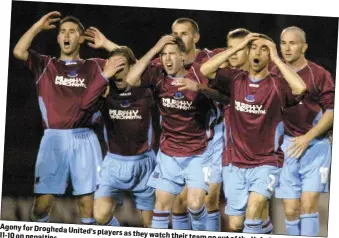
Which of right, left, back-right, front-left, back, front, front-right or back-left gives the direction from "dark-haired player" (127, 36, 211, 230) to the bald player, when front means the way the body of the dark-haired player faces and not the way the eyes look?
left

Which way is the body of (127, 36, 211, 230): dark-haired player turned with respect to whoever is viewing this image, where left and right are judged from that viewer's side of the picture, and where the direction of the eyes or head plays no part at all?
facing the viewer

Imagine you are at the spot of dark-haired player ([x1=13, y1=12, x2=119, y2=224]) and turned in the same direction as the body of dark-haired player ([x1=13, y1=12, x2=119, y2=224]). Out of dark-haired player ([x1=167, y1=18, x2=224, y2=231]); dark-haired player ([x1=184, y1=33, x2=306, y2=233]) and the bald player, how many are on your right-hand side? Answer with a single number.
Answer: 0

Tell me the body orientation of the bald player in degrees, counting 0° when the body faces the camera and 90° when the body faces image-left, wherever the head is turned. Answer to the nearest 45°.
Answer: approximately 45°

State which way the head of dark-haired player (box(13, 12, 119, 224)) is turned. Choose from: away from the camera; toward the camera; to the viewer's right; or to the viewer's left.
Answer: toward the camera

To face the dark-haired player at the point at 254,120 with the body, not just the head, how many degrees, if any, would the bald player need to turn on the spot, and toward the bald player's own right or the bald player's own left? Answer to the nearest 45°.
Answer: approximately 45° to the bald player's own right

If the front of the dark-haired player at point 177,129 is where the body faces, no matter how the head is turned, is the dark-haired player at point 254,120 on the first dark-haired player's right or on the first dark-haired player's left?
on the first dark-haired player's left

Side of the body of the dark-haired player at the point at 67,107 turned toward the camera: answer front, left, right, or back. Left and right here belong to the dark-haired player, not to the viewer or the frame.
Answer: front

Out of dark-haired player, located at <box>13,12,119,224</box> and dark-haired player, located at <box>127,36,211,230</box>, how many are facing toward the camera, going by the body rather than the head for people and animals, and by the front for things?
2

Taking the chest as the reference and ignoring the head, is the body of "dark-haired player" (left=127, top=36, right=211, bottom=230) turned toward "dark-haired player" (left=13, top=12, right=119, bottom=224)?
no

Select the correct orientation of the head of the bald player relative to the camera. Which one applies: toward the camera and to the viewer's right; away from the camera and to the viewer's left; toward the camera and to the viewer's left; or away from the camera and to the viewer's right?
toward the camera and to the viewer's left

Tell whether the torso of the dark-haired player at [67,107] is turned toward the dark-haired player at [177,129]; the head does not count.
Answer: no

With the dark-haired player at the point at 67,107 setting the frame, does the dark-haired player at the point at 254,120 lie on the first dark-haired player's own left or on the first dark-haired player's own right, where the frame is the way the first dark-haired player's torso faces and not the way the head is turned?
on the first dark-haired player's own left

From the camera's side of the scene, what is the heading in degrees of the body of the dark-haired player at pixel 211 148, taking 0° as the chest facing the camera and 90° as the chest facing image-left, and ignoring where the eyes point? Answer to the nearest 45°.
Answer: approximately 45°

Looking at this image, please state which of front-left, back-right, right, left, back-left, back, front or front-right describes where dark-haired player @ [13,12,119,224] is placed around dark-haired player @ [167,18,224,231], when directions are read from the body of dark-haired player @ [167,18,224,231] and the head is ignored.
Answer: front-right

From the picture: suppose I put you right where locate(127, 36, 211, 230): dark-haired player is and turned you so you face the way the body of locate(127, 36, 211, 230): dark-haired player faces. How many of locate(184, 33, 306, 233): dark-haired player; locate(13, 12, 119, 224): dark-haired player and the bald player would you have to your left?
2

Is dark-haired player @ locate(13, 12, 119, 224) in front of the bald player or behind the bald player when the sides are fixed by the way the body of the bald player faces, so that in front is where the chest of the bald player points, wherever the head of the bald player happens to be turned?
in front

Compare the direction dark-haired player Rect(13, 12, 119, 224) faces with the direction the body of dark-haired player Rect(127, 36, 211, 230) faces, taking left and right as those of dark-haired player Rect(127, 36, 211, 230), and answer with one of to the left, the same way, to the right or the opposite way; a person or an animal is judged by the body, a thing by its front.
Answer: the same way

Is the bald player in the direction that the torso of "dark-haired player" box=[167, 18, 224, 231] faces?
no
